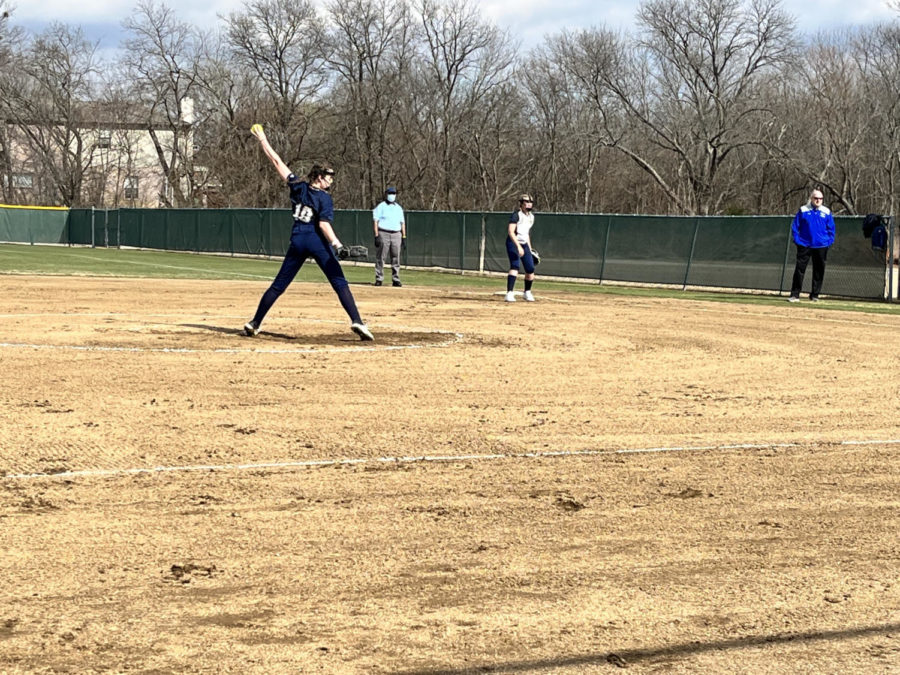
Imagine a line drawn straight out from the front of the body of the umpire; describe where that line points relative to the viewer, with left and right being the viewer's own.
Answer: facing the viewer

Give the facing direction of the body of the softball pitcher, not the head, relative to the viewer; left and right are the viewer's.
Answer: facing away from the viewer and to the right of the viewer

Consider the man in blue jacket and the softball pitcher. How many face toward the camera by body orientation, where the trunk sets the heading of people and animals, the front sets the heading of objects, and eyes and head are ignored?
1

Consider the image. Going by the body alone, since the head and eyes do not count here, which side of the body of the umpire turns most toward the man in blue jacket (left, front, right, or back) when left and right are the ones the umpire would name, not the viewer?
left

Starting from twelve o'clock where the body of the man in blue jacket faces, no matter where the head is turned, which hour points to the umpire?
The umpire is roughly at 3 o'clock from the man in blue jacket.

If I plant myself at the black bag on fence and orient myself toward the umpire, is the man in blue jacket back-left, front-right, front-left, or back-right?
front-left

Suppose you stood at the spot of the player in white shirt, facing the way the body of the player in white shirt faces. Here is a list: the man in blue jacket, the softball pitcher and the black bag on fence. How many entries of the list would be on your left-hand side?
2

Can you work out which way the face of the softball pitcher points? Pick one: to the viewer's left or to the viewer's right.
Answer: to the viewer's right

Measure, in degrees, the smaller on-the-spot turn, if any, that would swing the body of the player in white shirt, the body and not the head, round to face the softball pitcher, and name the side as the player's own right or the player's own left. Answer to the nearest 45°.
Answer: approximately 45° to the player's own right

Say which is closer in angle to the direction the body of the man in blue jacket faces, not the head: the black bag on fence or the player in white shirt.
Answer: the player in white shirt

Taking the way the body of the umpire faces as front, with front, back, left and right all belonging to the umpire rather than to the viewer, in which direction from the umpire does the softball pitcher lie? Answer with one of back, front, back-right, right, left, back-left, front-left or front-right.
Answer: front

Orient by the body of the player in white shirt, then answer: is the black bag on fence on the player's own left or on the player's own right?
on the player's own left

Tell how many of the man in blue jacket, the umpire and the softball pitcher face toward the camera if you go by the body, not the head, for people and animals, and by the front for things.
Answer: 2

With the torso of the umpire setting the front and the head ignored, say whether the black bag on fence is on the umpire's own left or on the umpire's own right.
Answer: on the umpire's own left

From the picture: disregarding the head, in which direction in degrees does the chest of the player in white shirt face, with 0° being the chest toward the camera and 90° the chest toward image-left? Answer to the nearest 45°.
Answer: approximately 315°
